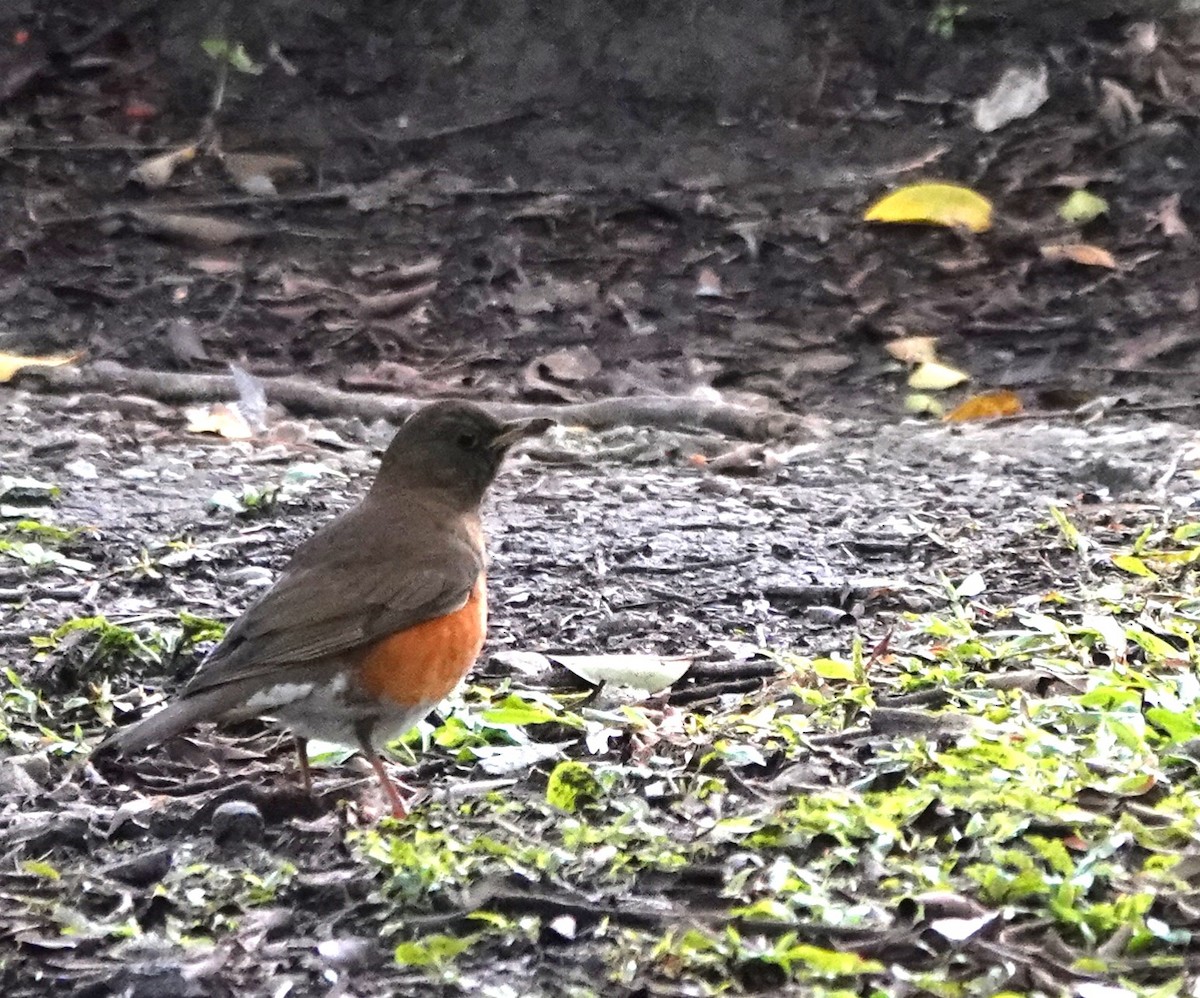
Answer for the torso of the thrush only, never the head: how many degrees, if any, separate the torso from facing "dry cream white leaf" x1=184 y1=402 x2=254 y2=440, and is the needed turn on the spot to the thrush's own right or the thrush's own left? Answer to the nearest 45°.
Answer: approximately 90° to the thrush's own left

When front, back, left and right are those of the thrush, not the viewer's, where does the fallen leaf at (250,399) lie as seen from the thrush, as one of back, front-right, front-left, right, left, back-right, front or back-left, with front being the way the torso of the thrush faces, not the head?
left

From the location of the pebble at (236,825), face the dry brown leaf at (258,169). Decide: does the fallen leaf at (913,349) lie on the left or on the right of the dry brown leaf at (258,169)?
right

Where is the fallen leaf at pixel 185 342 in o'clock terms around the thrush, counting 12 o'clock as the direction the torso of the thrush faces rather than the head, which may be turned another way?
The fallen leaf is roughly at 9 o'clock from the thrush.

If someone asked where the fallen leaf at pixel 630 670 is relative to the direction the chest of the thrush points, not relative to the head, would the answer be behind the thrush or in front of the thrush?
in front

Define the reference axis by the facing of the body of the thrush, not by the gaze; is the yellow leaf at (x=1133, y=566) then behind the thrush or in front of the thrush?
in front

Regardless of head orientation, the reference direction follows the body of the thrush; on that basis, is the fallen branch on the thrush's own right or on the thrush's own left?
on the thrush's own left

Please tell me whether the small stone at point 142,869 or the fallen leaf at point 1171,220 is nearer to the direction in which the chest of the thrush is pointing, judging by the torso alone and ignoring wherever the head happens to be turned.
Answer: the fallen leaf

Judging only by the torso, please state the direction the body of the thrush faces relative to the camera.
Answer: to the viewer's right
